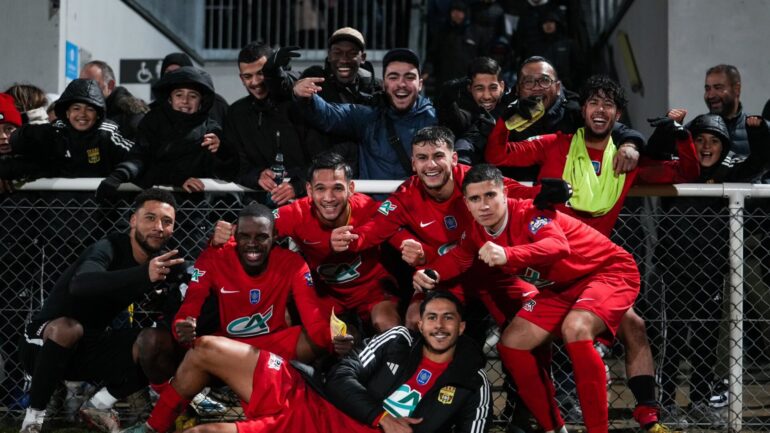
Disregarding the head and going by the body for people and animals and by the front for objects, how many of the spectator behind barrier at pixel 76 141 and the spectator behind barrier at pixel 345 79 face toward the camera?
2

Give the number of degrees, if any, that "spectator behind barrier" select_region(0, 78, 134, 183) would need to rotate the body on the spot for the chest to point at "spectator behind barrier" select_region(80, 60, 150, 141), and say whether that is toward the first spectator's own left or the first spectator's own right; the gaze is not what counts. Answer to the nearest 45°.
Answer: approximately 180°

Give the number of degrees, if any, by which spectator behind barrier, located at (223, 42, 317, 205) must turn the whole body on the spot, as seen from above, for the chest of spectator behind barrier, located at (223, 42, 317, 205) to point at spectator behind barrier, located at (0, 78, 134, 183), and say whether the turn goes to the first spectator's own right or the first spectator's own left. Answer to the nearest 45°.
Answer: approximately 90° to the first spectator's own right

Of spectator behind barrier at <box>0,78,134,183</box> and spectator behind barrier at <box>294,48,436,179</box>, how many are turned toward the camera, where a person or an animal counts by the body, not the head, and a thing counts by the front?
2

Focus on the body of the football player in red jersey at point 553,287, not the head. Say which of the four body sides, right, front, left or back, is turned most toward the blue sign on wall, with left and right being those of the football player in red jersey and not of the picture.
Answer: right

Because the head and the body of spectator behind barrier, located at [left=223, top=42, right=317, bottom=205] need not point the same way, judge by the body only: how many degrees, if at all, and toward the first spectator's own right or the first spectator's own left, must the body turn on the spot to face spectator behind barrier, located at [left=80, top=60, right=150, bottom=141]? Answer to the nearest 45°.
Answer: approximately 135° to the first spectator's own right

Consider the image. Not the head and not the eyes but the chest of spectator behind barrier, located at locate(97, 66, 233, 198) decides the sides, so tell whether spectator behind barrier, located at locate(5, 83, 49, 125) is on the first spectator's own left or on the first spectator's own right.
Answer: on the first spectator's own right
